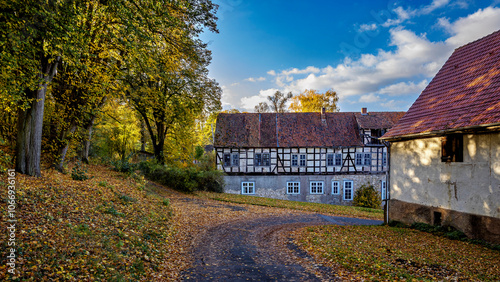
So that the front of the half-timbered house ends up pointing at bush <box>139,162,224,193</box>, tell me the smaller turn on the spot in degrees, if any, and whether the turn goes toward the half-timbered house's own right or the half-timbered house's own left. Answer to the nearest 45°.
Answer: approximately 45° to the half-timbered house's own right

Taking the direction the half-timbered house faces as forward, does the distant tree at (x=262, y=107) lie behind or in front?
behind

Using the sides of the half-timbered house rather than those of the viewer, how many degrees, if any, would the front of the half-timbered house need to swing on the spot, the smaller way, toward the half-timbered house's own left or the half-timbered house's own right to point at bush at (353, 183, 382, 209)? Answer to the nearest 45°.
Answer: approximately 90° to the half-timbered house's own left

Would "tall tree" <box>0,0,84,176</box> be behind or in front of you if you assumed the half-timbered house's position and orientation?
in front

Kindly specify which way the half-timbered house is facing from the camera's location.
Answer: facing the viewer

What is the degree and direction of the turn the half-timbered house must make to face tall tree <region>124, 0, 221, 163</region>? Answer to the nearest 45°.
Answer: approximately 45° to its right
